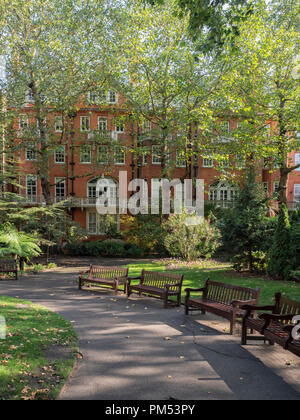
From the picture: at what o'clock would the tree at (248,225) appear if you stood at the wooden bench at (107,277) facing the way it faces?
The tree is roughly at 7 o'clock from the wooden bench.

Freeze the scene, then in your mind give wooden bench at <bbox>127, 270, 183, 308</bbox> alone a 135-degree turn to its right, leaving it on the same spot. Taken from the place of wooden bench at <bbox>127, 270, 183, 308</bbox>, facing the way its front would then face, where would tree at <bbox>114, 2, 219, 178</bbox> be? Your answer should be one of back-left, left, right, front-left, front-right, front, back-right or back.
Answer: front

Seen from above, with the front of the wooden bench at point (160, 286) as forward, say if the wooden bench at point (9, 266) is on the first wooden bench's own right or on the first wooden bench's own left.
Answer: on the first wooden bench's own right

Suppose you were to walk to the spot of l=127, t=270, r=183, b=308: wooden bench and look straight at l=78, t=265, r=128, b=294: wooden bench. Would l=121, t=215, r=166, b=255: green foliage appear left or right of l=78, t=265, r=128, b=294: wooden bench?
right

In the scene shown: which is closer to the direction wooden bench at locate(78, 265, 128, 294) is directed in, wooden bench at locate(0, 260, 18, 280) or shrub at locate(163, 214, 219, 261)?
the wooden bench

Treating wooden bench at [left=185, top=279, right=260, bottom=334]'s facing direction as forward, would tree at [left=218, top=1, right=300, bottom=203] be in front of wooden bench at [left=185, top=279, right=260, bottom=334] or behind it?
behind
